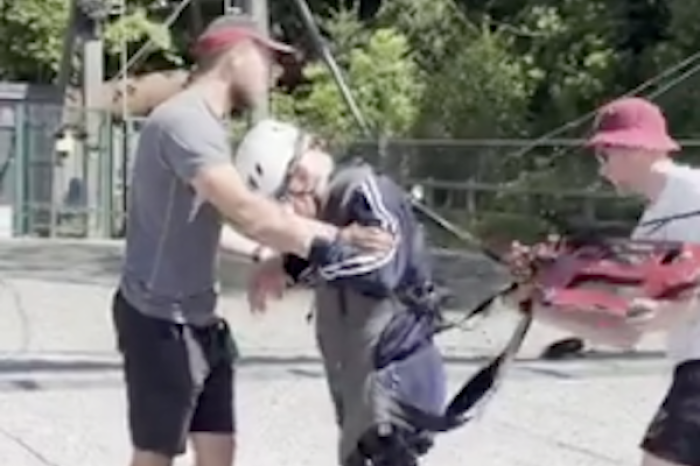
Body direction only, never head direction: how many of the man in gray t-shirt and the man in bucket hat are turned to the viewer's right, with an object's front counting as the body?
1

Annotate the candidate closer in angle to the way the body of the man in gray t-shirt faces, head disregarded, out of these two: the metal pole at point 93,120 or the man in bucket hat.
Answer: the man in bucket hat

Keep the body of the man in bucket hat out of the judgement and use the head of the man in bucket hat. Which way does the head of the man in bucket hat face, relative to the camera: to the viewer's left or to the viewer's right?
to the viewer's left

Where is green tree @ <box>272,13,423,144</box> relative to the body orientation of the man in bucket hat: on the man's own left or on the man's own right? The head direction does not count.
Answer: on the man's own right

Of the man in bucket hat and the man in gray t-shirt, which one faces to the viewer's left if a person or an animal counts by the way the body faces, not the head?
the man in bucket hat

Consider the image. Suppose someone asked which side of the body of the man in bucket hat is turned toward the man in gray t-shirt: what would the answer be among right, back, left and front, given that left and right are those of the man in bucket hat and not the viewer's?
front

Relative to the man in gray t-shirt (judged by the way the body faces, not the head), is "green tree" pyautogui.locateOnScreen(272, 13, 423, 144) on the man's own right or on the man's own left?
on the man's own left

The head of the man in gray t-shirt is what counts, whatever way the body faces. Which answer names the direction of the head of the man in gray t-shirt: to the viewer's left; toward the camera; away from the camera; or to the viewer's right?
to the viewer's right

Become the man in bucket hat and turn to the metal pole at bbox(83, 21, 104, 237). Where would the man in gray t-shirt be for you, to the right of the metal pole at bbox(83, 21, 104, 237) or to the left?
left

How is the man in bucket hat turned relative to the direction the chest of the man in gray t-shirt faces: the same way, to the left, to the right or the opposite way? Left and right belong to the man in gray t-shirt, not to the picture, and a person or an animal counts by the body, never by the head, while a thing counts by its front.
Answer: the opposite way

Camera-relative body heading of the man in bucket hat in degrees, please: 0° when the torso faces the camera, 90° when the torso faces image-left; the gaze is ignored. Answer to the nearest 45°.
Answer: approximately 90°

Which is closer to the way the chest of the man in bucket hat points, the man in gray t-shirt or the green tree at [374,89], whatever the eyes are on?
the man in gray t-shirt

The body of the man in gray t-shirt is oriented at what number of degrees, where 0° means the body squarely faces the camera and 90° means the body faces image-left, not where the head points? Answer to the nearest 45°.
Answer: approximately 270°

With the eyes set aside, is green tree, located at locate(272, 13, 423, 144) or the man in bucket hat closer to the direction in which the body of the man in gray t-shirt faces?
the man in bucket hat
